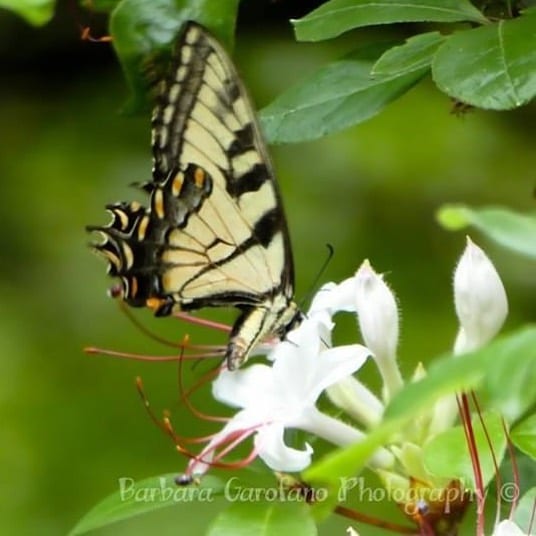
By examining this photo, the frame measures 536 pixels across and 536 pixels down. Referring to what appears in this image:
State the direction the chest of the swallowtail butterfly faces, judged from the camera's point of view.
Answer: to the viewer's right
